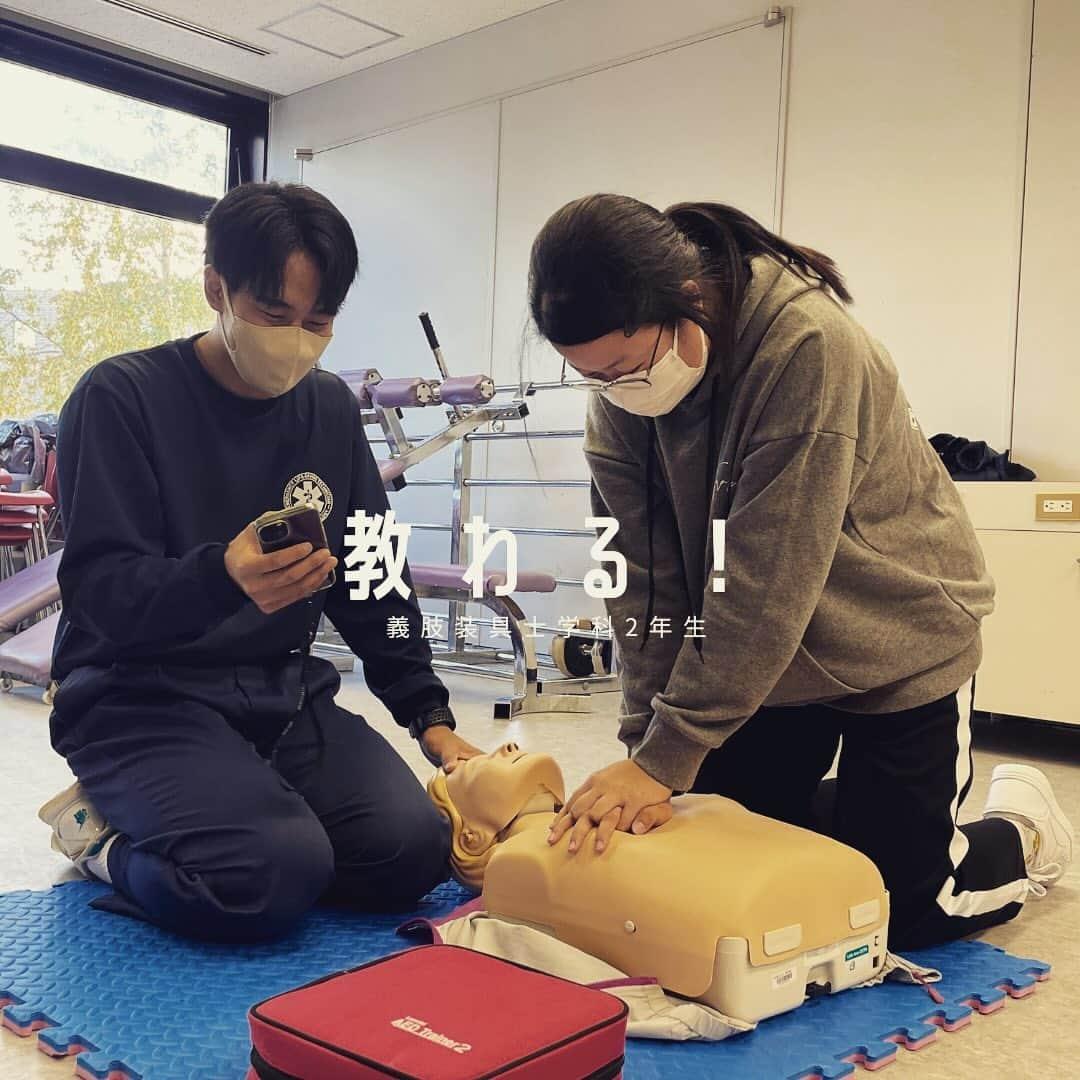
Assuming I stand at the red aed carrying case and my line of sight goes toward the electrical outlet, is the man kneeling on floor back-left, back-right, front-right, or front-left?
front-left

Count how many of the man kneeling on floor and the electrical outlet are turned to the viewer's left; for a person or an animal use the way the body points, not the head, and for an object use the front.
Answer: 0

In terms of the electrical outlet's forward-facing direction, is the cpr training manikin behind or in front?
in front

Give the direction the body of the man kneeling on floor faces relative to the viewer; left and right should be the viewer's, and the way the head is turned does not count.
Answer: facing the viewer and to the right of the viewer

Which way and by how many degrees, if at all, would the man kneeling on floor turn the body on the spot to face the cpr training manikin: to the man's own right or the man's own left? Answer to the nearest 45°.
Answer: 0° — they already face it

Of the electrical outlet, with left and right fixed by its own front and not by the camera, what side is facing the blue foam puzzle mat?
front

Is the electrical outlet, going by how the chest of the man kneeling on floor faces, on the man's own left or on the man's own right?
on the man's own left

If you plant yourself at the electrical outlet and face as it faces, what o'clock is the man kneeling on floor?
The man kneeling on floor is roughly at 1 o'clock from the electrical outlet.

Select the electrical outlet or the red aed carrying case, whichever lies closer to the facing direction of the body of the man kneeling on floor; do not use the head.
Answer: the red aed carrying case

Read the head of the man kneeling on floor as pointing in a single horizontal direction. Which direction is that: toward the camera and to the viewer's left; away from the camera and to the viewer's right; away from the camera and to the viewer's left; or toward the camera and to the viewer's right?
toward the camera and to the viewer's right

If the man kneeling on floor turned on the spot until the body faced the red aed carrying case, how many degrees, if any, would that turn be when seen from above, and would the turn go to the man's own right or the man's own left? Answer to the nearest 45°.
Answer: approximately 45° to the man's own right
